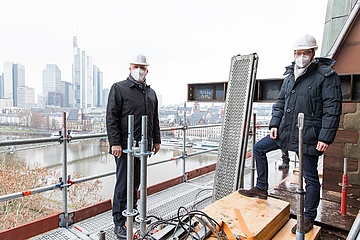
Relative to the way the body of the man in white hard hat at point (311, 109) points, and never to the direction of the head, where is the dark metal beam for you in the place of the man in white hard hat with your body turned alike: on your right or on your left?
on your right

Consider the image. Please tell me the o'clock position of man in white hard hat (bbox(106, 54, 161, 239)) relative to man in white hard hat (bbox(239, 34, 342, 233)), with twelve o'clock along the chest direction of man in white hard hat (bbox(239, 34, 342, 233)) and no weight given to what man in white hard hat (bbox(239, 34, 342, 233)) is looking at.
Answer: man in white hard hat (bbox(106, 54, 161, 239)) is roughly at 1 o'clock from man in white hard hat (bbox(239, 34, 342, 233)).

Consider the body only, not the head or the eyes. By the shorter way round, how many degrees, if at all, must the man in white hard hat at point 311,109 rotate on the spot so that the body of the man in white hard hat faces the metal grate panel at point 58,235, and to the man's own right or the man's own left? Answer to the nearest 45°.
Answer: approximately 45° to the man's own right

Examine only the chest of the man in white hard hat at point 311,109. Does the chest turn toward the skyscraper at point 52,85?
no

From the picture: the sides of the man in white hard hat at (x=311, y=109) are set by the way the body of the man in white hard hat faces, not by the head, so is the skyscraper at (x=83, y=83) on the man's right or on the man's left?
on the man's right

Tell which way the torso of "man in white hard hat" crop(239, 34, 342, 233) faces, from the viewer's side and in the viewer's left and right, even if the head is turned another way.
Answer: facing the viewer and to the left of the viewer

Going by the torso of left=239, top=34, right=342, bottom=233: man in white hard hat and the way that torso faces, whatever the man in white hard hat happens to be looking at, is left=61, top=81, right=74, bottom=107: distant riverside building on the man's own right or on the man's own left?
on the man's own right

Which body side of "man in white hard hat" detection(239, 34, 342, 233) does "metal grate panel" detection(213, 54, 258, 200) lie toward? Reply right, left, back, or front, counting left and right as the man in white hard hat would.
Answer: right

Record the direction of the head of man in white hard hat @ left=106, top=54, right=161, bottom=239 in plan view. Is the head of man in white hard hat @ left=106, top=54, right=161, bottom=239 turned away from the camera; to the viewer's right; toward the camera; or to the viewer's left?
toward the camera

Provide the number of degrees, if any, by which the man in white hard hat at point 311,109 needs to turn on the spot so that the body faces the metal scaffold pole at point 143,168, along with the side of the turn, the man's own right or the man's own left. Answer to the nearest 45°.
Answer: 0° — they already face it

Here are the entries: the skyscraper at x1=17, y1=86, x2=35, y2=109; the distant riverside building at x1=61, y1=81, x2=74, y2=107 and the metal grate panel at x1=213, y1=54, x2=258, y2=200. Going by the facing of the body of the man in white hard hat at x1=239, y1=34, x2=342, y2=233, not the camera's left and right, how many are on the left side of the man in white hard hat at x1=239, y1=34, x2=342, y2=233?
0
